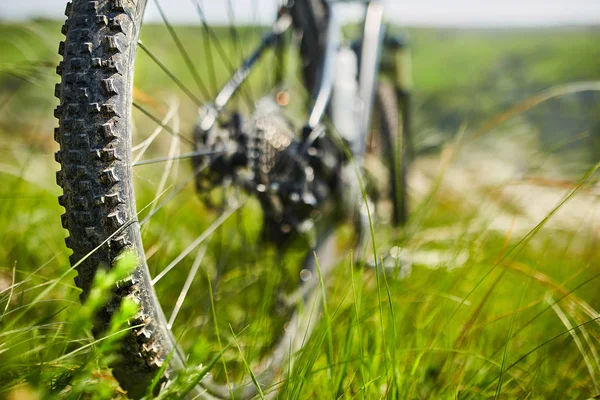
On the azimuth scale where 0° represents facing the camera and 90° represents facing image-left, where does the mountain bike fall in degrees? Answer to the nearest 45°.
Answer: approximately 225°
